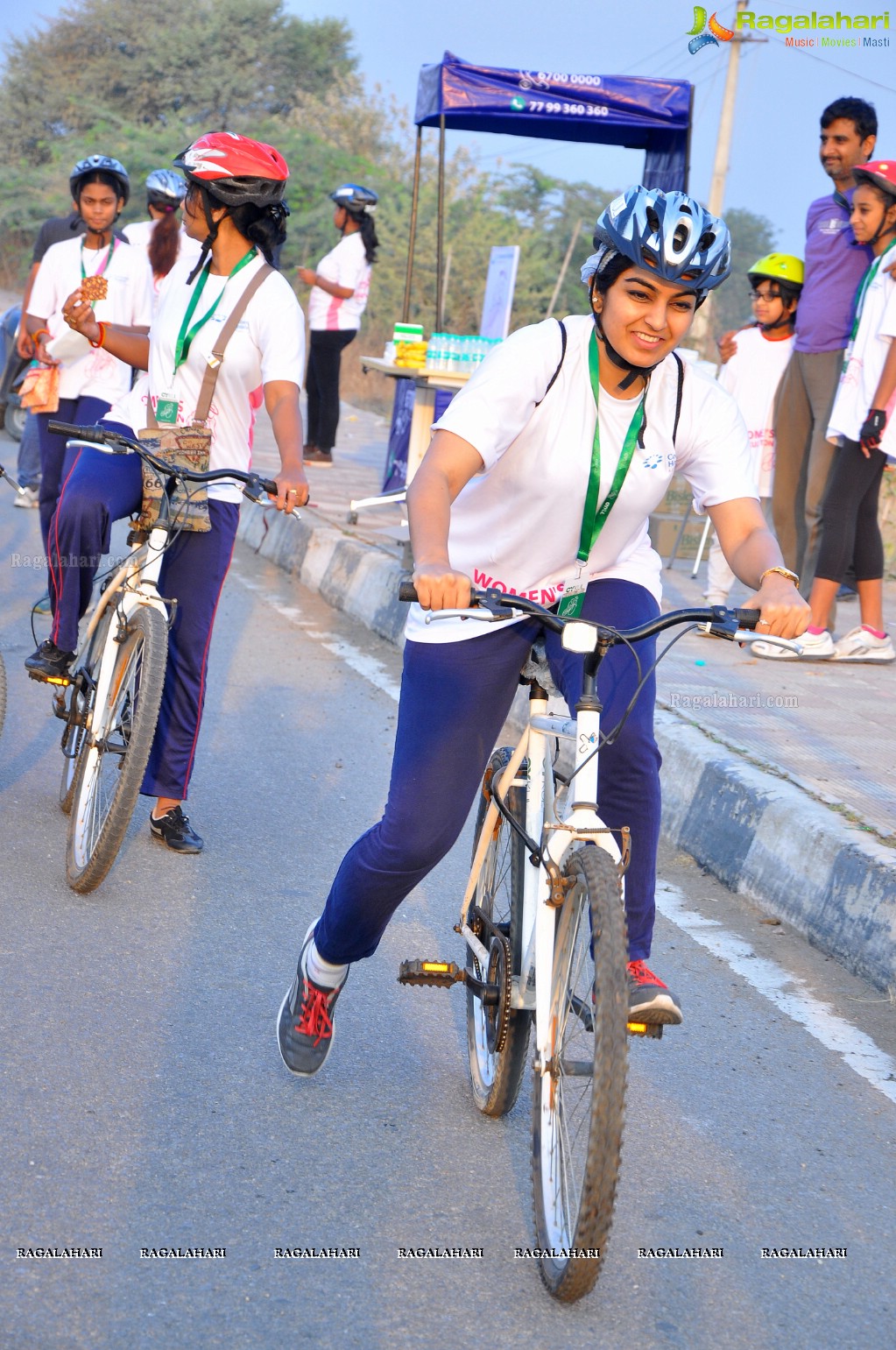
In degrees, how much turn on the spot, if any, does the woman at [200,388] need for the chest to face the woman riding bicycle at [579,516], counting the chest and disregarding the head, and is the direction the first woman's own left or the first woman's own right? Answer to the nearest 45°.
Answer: approximately 45° to the first woman's own left

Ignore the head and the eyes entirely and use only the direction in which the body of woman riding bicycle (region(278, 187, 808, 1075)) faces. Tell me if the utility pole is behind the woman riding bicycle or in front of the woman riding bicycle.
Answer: behind

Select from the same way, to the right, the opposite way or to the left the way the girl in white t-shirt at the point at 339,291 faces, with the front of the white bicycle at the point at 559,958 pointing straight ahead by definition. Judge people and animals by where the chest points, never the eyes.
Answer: to the right

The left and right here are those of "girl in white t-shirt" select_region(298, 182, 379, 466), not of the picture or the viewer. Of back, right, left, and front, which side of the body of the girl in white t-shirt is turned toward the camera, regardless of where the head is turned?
left

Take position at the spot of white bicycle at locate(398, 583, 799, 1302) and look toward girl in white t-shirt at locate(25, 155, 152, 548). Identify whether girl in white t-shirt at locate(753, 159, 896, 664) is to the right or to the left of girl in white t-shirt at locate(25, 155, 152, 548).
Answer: right

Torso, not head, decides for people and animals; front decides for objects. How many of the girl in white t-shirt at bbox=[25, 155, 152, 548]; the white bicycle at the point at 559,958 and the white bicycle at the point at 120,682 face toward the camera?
3

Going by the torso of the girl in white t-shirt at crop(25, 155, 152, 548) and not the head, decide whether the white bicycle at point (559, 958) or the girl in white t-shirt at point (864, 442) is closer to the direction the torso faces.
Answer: the white bicycle

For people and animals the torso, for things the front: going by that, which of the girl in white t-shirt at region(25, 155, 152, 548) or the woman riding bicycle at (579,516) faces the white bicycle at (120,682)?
the girl in white t-shirt

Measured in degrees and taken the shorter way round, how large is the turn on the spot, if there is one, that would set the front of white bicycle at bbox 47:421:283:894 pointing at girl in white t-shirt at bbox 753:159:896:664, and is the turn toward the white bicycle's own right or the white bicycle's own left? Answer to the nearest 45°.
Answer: approximately 135° to the white bicycle's own left

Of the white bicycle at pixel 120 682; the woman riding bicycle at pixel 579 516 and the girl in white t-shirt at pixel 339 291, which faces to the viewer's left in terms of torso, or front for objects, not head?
the girl in white t-shirt

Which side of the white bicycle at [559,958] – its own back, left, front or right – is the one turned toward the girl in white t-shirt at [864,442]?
back

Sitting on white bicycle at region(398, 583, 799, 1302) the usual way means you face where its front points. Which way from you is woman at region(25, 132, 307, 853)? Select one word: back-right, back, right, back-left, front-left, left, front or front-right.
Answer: back-right

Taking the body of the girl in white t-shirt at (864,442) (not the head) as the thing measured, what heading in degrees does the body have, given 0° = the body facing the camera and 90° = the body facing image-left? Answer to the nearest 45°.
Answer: approximately 90°
